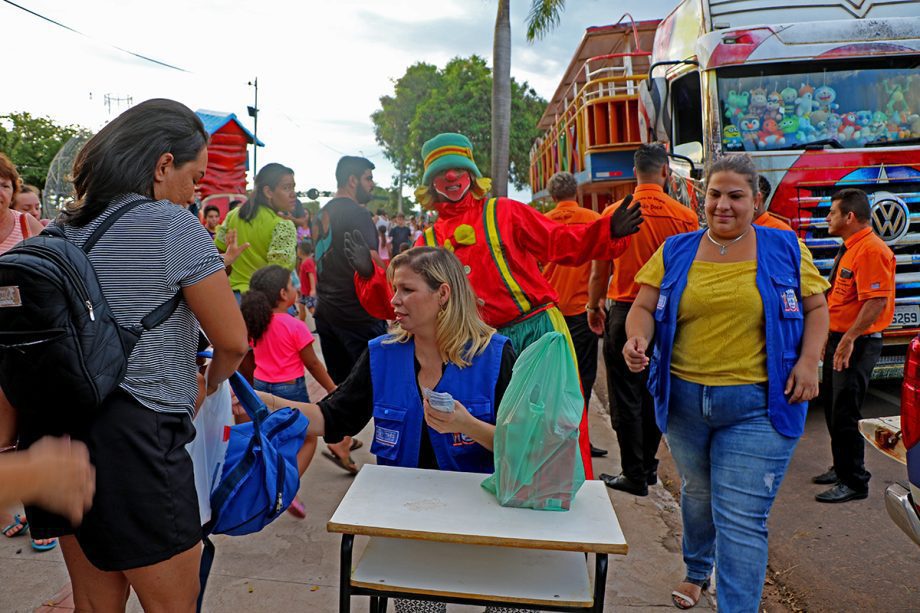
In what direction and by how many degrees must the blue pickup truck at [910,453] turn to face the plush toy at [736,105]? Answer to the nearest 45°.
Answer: approximately 90° to its left

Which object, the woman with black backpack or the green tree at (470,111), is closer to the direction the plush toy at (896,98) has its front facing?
the woman with black backpack

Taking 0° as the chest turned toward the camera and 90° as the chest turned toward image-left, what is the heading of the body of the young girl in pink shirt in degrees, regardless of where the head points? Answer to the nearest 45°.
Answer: approximately 225°

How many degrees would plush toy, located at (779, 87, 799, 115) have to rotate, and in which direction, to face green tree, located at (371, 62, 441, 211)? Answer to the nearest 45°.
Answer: approximately 135° to its right

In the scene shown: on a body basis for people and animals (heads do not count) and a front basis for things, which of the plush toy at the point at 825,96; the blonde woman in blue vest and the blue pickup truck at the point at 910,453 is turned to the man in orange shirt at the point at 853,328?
the plush toy

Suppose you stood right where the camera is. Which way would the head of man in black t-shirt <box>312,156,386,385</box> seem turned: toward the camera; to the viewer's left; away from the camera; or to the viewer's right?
to the viewer's right

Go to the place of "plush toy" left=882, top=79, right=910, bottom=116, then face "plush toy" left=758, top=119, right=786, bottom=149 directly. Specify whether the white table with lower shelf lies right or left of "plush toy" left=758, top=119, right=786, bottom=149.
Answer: left

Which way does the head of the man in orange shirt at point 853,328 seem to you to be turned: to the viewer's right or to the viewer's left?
to the viewer's left

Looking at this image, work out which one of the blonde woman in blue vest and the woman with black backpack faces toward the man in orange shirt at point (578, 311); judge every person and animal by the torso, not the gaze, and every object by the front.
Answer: the woman with black backpack

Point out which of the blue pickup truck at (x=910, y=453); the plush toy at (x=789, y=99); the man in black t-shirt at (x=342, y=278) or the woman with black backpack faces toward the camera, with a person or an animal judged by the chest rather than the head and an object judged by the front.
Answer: the plush toy

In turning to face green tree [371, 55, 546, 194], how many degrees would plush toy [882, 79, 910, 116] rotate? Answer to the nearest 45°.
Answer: approximately 135° to its right

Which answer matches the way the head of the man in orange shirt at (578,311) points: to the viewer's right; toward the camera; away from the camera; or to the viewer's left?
away from the camera
